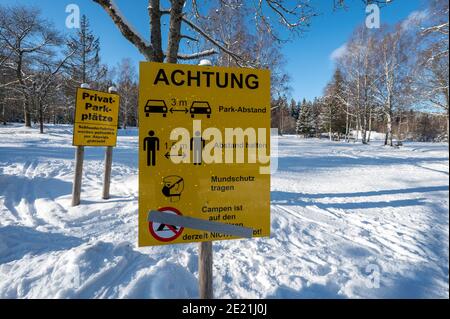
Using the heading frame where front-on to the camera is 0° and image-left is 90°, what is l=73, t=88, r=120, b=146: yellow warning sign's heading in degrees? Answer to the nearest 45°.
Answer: approximately 315°

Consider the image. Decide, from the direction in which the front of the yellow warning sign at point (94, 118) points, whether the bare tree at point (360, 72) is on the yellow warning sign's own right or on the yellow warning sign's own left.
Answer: on the yellow warning sign's own left
